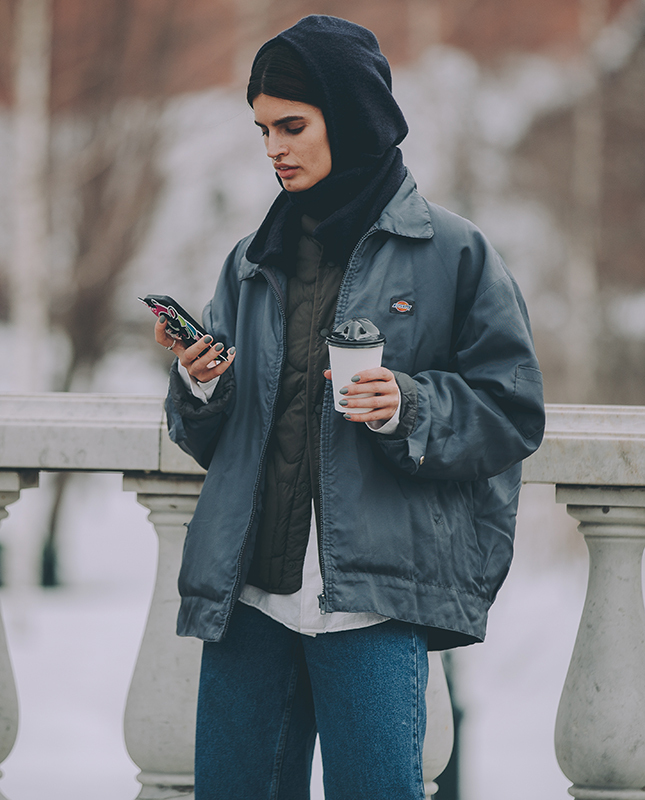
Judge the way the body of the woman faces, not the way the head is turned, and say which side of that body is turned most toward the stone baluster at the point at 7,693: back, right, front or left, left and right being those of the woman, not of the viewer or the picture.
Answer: right

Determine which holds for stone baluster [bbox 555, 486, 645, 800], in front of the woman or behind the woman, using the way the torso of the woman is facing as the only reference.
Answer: behind

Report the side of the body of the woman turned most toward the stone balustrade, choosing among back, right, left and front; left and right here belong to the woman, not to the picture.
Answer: back

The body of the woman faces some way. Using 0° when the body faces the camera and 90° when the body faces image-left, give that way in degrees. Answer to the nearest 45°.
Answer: approximately 45°

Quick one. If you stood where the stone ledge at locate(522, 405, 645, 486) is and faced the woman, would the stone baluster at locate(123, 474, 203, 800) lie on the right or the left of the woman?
right

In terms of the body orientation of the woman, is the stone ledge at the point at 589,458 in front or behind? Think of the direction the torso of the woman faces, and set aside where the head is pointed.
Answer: behind
